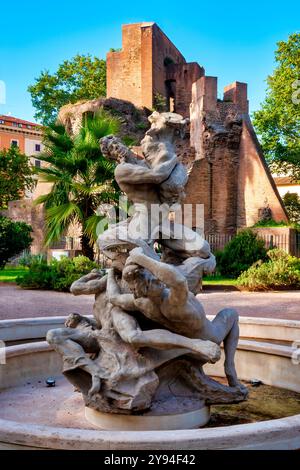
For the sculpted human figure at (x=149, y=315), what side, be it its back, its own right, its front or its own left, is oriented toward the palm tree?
back

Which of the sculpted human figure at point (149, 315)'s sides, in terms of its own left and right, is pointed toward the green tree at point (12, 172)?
back

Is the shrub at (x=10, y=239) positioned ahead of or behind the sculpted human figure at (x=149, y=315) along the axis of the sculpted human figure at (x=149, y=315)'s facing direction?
behind

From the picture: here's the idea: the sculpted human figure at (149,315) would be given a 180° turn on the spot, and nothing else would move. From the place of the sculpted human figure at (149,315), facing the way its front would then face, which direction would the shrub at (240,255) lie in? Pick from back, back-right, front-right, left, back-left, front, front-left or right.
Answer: front

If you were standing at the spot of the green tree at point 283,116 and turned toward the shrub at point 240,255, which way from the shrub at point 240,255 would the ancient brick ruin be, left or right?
right

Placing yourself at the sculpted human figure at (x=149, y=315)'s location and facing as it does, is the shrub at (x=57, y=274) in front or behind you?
behind

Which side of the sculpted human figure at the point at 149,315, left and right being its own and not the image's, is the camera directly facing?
front
